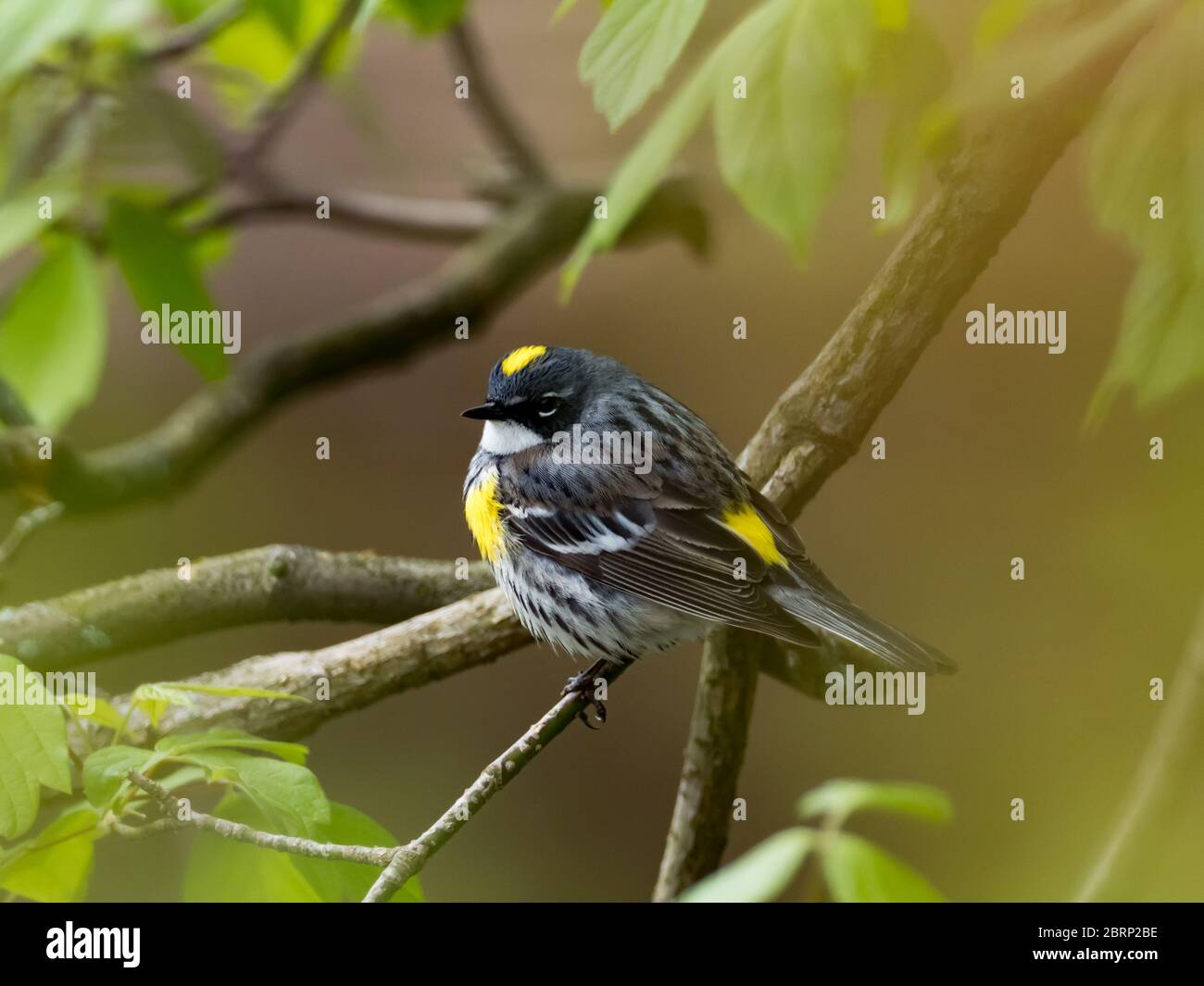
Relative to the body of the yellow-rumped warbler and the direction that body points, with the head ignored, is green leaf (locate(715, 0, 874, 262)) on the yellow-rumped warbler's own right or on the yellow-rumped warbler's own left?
on the yellow-rumped warbler's own left

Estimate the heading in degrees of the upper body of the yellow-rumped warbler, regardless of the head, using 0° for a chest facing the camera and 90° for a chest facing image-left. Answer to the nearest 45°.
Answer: approximately 90°

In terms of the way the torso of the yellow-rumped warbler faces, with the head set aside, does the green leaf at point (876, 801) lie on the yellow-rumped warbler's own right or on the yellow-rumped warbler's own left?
on the yellow-rumped warbler's own left

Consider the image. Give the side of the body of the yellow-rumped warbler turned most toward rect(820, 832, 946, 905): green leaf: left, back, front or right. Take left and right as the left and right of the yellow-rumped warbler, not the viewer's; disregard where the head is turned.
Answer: left
